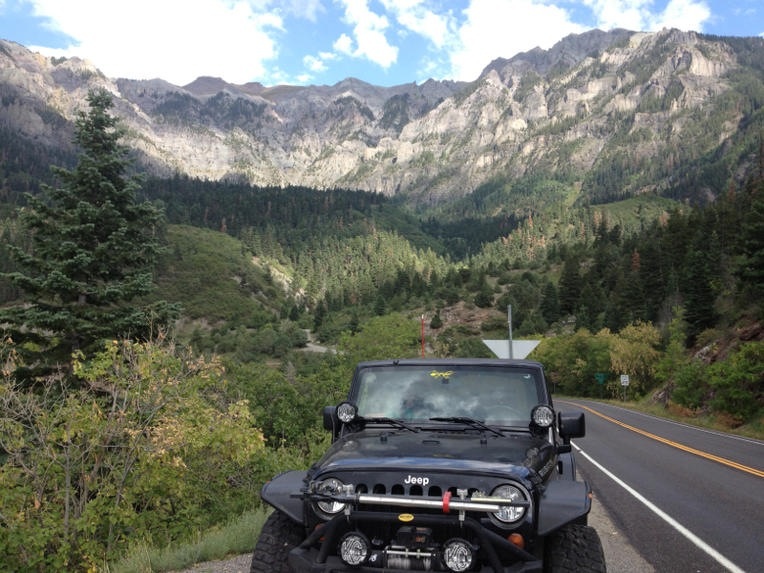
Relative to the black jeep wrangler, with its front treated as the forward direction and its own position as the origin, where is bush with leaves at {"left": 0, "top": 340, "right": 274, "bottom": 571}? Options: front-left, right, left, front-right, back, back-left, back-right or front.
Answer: back-right

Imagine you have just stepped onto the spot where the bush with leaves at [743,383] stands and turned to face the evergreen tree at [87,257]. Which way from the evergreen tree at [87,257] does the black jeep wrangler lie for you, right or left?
left

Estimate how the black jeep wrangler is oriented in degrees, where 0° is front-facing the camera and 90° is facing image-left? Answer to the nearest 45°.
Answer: approximately 0°

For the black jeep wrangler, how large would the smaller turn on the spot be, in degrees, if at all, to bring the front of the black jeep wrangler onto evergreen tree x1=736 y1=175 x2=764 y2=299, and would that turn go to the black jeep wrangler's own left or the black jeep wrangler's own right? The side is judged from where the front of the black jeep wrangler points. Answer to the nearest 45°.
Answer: approximately 135° to the black jeep wrangler's own left

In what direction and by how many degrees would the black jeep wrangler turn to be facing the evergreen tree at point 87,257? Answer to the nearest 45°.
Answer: approximately 135° to its right

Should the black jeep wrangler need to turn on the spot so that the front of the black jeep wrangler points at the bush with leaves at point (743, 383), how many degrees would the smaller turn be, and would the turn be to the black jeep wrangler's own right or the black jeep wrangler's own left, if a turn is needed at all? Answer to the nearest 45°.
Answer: approximately 135° to the black jeep wrangler's own left
